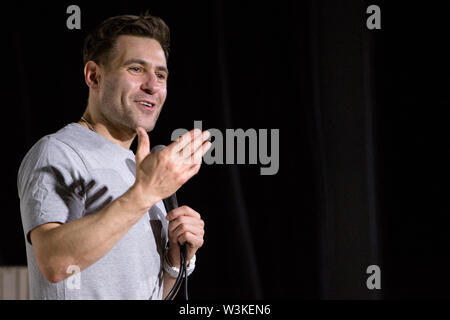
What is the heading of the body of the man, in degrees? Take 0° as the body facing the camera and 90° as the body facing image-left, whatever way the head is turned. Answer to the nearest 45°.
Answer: approximately 315°

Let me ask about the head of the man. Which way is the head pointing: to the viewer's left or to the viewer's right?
to the viewer's right
